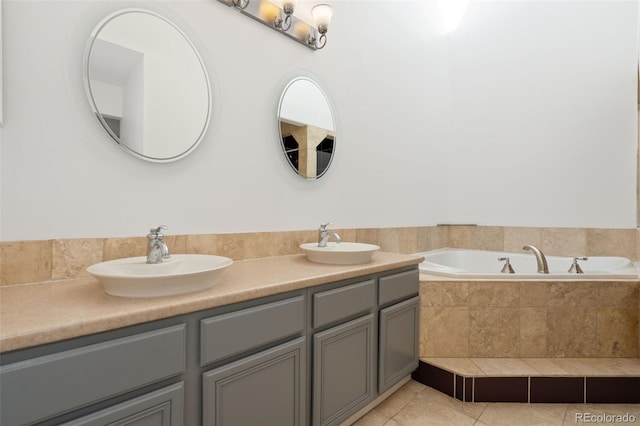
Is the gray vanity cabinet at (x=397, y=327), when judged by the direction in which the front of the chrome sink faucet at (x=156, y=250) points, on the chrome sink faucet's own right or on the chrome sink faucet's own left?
on the chrome sink faucet's own left

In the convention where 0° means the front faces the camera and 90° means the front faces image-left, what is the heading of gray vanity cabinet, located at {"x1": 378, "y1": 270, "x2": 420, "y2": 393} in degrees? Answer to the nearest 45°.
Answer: approximately 315°

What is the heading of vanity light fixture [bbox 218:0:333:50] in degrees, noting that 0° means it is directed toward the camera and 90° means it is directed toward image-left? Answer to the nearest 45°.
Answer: approximately 315°

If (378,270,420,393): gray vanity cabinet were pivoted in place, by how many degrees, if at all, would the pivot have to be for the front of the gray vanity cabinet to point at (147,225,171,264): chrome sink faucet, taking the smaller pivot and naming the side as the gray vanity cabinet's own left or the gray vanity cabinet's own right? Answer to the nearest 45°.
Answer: approximately 90° to the gray vanity cabinet's own right

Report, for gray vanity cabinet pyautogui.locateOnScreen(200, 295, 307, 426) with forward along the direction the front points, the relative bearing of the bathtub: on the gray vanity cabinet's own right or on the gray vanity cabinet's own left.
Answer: on the gray vanity cabinet's own left

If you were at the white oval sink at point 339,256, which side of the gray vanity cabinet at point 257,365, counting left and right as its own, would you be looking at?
left

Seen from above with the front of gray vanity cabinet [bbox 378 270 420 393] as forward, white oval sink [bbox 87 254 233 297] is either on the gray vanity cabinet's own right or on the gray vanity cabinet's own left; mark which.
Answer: on the gray vanity cabinet's own right
